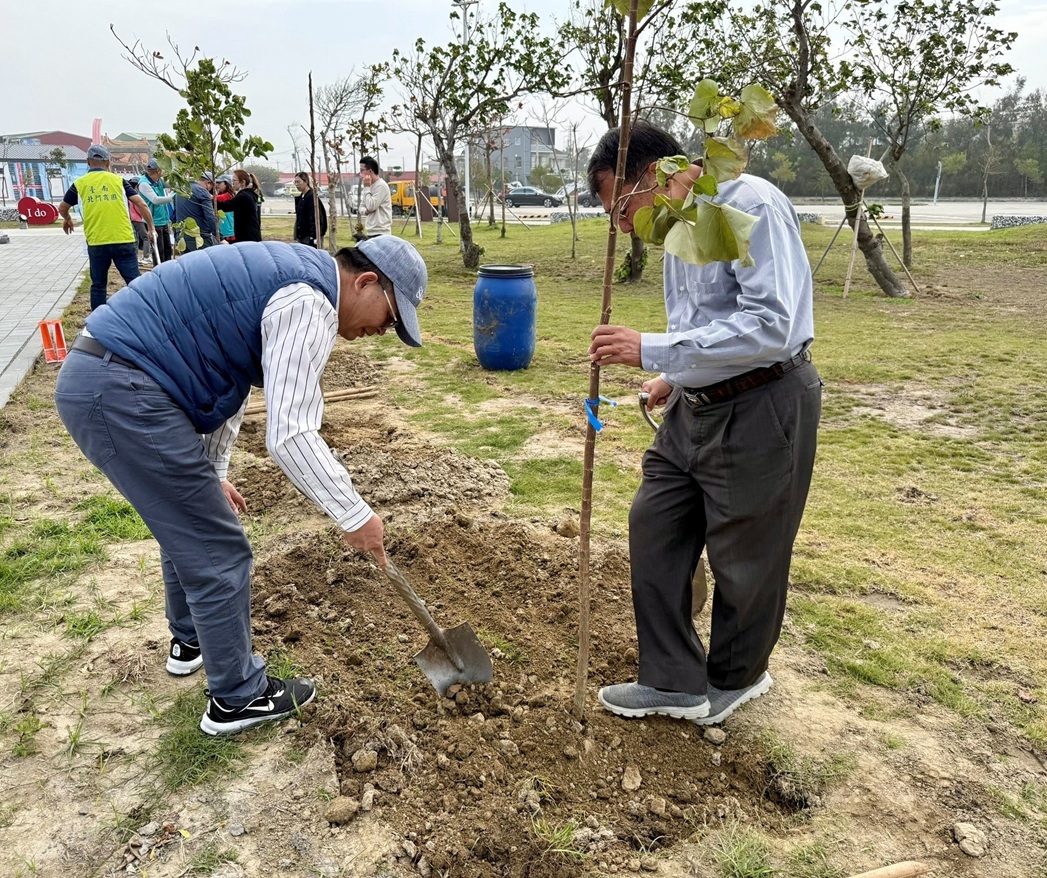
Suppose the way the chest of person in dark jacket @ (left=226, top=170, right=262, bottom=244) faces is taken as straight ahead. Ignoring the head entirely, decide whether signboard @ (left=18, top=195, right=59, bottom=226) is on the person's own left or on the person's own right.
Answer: on the person's own right

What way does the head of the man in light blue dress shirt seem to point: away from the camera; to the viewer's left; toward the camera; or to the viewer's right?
to the viewer's left

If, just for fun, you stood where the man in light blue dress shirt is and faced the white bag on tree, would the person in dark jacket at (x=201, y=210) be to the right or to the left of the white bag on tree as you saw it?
left

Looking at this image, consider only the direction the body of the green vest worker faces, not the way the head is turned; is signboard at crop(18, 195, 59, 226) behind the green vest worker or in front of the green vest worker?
in front

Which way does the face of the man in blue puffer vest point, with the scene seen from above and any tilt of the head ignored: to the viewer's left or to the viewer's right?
to the viewer's right

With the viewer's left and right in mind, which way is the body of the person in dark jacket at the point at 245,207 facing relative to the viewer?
facing to the left of the viewer

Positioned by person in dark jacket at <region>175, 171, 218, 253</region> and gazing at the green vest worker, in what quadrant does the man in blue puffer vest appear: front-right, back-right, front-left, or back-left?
front-left

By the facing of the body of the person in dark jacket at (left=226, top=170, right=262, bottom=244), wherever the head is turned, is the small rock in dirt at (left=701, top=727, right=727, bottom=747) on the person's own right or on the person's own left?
on the person's own left

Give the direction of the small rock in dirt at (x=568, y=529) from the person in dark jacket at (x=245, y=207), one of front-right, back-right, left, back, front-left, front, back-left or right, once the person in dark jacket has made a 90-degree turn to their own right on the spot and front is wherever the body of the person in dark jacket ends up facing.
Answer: back

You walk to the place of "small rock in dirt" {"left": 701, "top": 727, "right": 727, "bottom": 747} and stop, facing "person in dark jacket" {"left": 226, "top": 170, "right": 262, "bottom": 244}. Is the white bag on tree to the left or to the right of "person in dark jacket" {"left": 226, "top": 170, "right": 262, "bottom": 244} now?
right

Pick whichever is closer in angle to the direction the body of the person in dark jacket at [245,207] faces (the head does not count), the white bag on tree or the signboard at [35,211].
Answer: the signboard

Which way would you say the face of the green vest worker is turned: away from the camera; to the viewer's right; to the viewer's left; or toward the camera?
away from the camera

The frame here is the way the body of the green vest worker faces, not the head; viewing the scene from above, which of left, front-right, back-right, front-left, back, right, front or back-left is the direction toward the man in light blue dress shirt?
back

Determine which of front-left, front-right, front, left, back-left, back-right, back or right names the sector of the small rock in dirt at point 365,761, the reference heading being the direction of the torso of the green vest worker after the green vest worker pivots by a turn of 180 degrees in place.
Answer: front

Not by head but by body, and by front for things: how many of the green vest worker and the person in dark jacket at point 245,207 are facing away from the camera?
1
